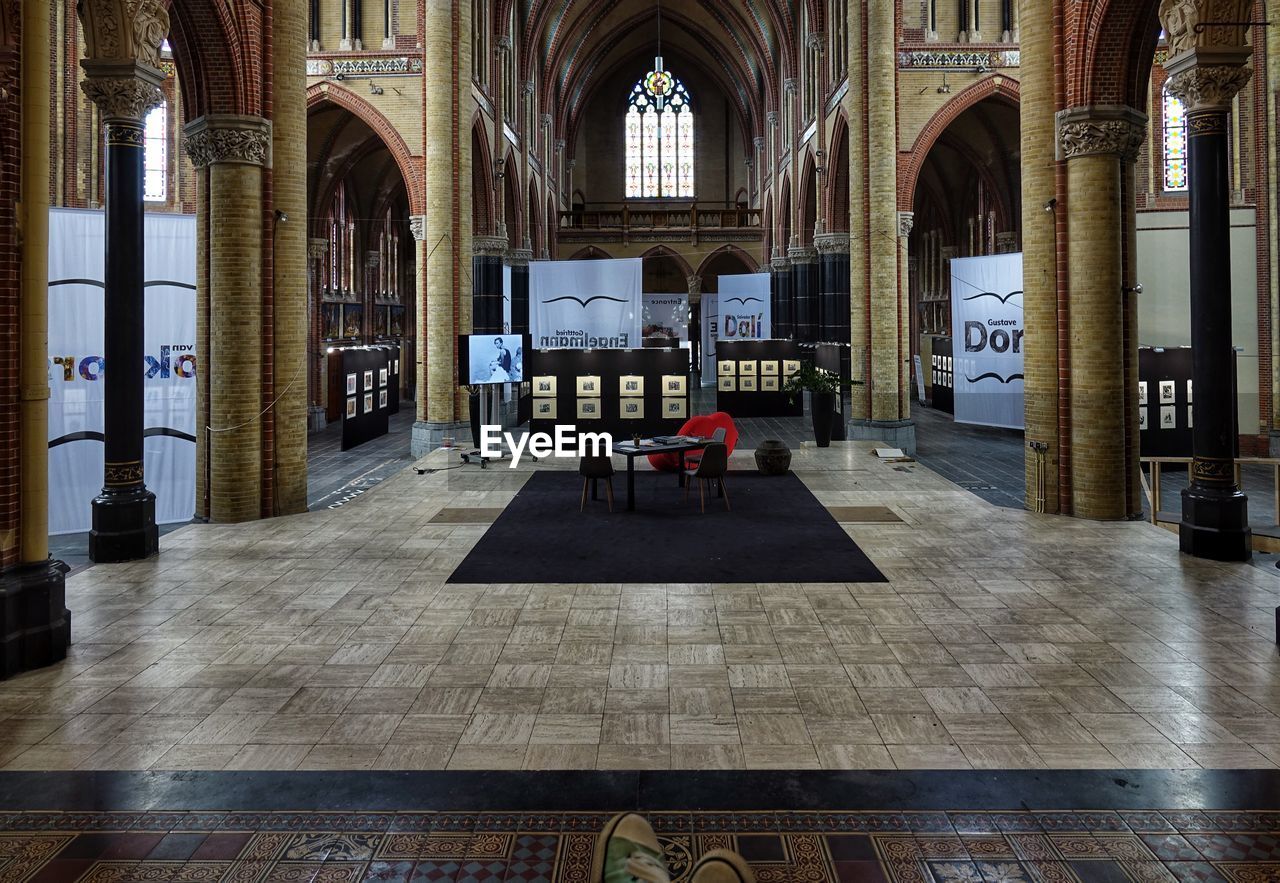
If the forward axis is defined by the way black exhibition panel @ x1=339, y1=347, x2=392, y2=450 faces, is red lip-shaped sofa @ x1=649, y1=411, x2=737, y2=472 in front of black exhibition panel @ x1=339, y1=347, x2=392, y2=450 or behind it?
in front

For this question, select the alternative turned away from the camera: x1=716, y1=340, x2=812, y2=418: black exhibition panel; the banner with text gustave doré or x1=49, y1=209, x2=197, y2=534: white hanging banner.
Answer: the white hanging banner

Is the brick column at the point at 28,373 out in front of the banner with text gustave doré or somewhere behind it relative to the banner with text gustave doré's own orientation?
in front

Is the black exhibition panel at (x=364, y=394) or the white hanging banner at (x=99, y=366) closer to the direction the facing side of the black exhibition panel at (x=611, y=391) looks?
the white hanging banner

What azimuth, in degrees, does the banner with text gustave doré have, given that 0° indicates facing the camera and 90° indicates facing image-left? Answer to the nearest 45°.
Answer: approximately 0°

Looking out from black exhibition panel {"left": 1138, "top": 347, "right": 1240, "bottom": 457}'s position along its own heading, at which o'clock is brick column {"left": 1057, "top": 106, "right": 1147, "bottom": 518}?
The brick column is roughly at 12 o'clock from the black exhibition panel.
